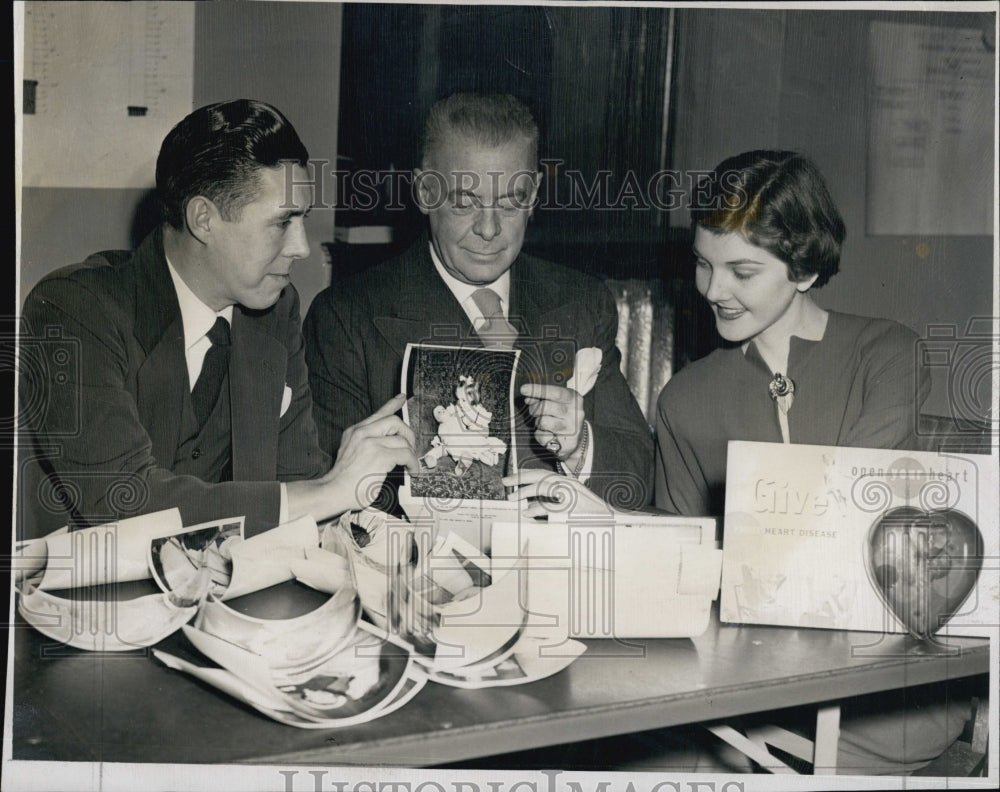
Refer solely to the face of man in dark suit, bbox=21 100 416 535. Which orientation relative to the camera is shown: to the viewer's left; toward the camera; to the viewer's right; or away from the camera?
to the viewer's right

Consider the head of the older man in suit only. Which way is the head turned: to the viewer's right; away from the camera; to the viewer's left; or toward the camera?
toward the camera

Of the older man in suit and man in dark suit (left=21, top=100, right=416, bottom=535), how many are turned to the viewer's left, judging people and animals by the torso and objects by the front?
0

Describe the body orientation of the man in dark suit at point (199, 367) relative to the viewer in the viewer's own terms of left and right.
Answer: facing the viewer and to the right of the viewer

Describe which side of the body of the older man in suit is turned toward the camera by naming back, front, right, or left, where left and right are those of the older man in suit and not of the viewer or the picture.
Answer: front
